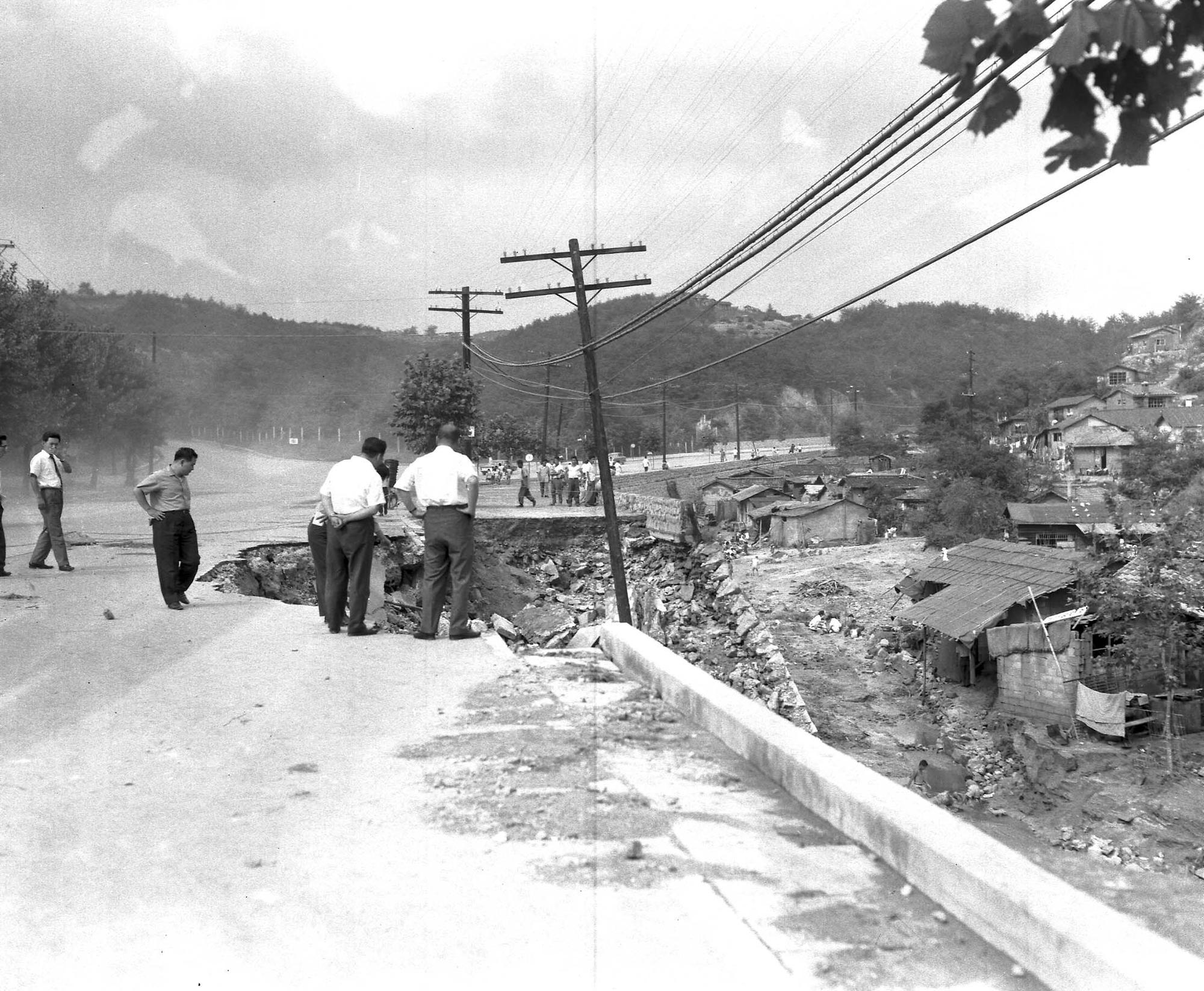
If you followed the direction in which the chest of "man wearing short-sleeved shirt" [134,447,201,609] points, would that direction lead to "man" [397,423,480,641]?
yes

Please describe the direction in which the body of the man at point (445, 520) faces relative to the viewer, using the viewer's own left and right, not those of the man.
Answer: facing away from the viewer

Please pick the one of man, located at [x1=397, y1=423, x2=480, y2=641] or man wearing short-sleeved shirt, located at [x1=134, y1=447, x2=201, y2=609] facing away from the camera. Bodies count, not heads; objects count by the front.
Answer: the man

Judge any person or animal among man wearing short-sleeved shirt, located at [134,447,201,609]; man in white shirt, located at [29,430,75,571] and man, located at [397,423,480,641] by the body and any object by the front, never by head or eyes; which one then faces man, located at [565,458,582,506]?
man, located at [397,423,480,641]

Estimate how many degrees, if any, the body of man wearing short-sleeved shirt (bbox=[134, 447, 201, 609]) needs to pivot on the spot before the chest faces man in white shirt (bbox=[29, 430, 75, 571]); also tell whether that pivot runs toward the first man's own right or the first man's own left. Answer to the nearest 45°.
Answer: approximately 135° to the first man's own left

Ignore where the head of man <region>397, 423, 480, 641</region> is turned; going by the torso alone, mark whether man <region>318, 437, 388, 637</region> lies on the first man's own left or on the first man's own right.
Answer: on the first man's own left

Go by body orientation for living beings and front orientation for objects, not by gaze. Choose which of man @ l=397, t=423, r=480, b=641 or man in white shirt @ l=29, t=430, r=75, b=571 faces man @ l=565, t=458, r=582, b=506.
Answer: man @ l=397, t=423, r=480, b=641

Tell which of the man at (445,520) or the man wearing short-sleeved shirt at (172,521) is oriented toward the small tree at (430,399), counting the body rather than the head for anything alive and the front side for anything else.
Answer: the man

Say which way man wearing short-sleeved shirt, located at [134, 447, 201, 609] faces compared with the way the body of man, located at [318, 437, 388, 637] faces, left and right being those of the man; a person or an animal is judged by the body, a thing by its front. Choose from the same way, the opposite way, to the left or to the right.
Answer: to the right

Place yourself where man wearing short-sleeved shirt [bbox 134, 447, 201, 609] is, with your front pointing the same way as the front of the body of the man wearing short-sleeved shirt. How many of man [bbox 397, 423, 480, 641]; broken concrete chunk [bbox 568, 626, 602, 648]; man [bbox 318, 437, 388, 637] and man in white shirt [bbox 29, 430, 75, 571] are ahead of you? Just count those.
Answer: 3

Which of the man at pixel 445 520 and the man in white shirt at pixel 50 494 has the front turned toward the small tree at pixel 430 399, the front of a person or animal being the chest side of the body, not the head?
the man

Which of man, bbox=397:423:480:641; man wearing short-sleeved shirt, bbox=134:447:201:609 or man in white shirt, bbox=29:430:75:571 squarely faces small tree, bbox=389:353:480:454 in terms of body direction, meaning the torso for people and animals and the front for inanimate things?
the man

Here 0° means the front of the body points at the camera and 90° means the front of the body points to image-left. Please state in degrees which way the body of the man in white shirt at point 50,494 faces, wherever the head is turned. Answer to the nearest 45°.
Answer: approximately 315°
